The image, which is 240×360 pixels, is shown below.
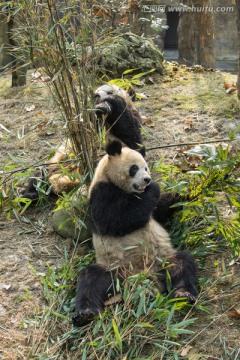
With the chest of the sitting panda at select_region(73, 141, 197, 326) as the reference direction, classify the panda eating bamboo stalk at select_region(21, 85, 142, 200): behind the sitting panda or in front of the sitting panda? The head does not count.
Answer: behind

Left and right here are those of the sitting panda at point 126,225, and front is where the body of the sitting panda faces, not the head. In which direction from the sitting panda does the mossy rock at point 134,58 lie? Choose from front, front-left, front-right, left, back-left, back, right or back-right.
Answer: back-left

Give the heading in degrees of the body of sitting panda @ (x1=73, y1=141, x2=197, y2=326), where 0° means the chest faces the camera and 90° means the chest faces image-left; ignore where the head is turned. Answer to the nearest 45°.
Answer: approximately 315°

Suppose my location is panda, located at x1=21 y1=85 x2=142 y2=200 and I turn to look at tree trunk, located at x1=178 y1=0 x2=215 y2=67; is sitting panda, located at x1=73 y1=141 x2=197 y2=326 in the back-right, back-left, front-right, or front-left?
back-right

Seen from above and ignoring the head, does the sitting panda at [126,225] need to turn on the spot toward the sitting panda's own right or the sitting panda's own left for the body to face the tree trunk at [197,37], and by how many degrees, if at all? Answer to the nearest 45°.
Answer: approximately 135° to the sitting panda's own left

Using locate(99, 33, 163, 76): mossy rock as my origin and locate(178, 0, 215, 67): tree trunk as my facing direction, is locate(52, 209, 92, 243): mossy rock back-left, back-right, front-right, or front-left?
back-right
